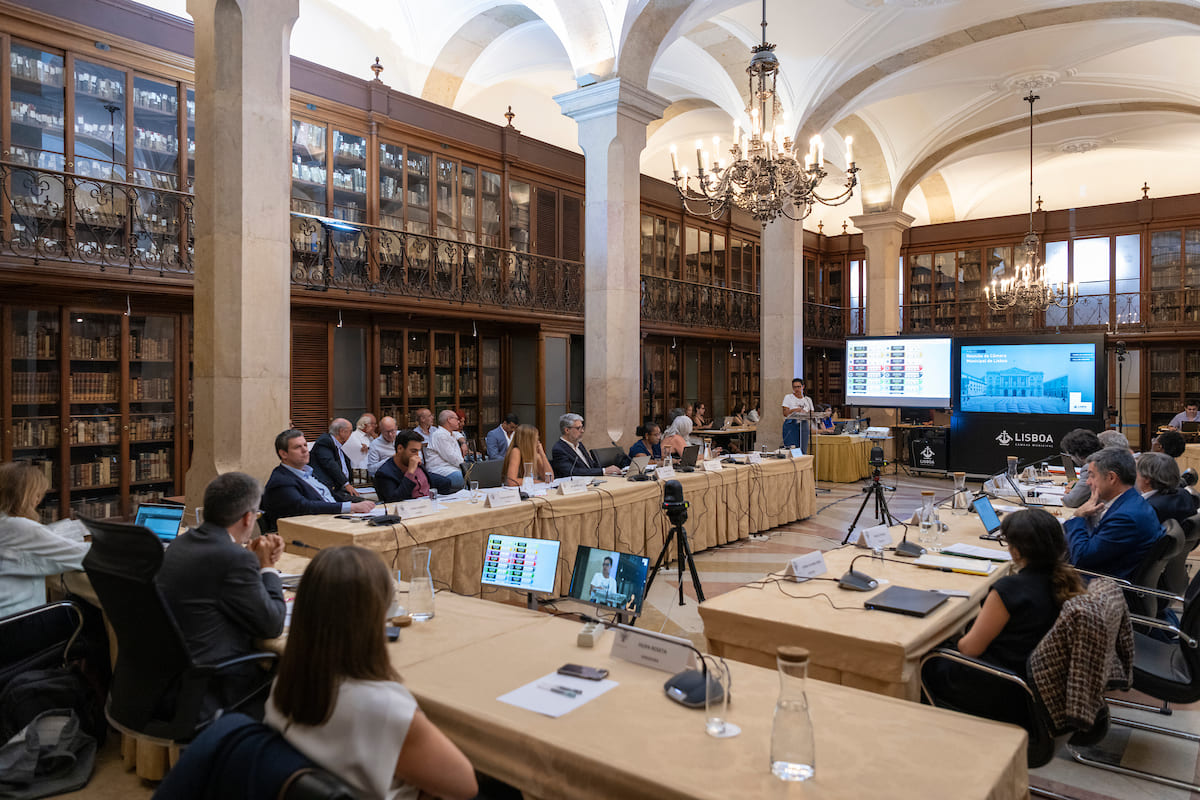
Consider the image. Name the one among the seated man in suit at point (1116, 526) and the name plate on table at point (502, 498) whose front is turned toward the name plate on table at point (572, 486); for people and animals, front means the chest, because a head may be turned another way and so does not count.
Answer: the seated man in suit

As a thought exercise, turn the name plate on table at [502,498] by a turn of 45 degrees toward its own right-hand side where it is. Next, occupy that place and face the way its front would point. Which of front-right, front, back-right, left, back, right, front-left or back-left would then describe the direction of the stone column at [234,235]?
right

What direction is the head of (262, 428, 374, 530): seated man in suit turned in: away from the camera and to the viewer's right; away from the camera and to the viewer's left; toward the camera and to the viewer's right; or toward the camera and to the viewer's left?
toward the camera and to the viewer's right

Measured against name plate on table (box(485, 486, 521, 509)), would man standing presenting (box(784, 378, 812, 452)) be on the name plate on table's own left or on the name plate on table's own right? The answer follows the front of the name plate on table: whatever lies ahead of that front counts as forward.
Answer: on the name plate on table's own left

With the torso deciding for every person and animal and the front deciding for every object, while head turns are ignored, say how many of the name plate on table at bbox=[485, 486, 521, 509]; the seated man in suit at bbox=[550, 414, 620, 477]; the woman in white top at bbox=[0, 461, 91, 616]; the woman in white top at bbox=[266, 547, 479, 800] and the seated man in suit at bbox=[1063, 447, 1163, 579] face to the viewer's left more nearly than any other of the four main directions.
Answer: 1

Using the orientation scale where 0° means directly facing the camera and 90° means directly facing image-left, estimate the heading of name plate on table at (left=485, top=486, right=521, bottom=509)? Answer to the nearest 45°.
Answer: approximately 315°

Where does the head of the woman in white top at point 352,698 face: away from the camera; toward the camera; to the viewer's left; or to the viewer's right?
away from the camera

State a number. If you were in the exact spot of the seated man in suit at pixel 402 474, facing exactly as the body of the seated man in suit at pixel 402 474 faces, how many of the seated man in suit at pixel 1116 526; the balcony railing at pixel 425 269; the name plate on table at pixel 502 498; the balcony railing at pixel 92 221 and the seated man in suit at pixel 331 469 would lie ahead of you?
2

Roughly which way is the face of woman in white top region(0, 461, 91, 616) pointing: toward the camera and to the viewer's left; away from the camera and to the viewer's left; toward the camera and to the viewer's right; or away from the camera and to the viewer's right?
away from the camera and to the viewer's right

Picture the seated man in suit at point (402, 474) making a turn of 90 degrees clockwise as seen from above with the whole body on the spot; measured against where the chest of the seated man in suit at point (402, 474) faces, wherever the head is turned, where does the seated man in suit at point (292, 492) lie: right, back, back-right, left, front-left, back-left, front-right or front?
front

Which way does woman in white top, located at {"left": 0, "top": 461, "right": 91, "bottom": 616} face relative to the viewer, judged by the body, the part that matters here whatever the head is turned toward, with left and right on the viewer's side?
facing away from the viewer and to the right of the viewer

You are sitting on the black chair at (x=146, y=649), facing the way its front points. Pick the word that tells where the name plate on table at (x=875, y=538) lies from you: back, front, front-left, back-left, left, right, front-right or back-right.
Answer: front-right

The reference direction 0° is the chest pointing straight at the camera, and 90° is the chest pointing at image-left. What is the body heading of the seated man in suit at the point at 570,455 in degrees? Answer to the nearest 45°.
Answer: approximately 315°

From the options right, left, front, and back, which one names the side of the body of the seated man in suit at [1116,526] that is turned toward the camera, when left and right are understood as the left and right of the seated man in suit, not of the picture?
left

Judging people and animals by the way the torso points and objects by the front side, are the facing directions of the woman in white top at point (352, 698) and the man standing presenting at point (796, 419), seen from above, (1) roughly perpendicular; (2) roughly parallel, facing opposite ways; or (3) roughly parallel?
roughly parallel, facing opposite ways

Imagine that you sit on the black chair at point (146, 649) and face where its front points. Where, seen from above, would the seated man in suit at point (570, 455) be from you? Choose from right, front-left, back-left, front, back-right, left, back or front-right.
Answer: front

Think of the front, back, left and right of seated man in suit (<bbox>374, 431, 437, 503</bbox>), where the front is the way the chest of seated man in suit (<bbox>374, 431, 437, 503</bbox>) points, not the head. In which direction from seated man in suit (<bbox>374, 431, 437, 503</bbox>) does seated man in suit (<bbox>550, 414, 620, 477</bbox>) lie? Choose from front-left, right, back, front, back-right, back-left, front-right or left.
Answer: left

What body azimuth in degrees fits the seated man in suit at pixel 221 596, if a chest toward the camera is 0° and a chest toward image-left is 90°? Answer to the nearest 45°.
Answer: approximately 225°

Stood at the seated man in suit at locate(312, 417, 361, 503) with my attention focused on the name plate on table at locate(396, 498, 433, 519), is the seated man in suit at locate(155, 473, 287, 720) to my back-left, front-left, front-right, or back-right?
front-right

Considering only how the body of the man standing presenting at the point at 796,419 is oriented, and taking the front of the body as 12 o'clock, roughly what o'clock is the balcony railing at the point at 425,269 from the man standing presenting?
The balcony railing is roughly at 2 o'clock from the man standing presenting.

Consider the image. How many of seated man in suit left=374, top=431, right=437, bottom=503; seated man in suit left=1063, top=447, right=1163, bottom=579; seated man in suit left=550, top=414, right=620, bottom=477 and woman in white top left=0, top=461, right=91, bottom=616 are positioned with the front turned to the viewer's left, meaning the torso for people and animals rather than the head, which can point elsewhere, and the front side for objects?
1

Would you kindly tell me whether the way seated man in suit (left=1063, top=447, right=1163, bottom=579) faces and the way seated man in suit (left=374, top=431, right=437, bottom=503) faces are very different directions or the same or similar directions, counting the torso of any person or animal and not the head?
very different directions
